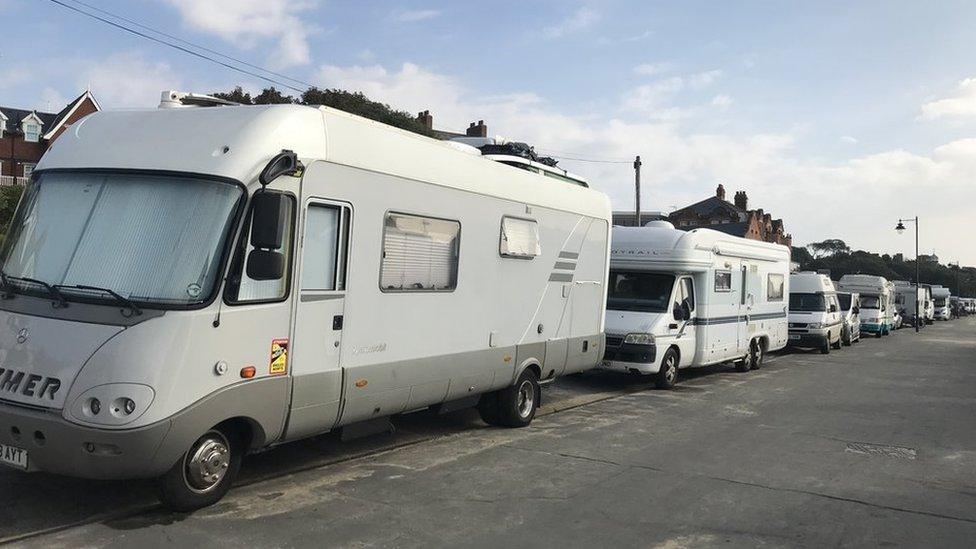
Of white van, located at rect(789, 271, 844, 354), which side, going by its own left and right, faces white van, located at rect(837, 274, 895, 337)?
back

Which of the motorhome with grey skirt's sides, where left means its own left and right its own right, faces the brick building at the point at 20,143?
right

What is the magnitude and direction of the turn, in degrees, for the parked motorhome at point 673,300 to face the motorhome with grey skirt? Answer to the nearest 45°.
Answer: approximately 45° to its left

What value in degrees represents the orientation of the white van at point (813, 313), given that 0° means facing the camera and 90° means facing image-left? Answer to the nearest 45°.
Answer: approximately 0°

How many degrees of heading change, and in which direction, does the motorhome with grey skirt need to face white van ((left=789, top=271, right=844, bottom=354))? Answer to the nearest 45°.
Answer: approximately 180°

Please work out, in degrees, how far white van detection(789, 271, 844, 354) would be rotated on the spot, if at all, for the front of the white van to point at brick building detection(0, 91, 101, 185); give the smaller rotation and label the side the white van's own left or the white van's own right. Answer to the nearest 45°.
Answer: approximately 90° to the white van's own right

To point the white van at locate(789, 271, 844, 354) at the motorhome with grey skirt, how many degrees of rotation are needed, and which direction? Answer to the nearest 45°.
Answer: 0° — it already faces it

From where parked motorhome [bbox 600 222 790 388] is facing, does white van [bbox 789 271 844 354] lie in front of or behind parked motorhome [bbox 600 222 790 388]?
behind

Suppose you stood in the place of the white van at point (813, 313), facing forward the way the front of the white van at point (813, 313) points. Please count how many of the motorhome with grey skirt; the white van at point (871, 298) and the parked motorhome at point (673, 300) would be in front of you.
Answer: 2
